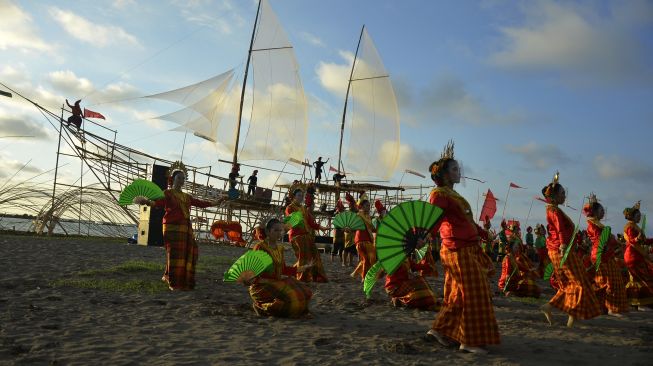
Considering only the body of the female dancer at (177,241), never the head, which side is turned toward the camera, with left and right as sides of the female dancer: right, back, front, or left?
front

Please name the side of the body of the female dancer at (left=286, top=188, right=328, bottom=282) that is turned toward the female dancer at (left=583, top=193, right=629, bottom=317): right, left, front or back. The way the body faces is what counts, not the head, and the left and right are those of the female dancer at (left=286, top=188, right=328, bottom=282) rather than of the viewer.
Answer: left

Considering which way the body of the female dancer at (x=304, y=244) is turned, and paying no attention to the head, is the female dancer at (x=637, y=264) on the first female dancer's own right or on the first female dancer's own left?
on the first female dancer's own left

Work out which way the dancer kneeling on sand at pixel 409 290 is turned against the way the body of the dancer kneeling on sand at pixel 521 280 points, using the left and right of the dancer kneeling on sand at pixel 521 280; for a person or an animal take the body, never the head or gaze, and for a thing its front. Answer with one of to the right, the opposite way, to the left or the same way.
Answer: the same way

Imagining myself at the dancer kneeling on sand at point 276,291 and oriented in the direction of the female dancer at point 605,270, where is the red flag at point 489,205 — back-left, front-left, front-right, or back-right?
front-left

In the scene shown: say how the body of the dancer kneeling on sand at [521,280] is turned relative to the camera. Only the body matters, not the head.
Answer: toward the camera

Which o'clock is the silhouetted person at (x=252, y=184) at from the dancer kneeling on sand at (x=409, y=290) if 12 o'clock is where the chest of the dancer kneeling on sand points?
The silhouetted person is roughly at 2 o'clock from the dancer kneeling on sand.

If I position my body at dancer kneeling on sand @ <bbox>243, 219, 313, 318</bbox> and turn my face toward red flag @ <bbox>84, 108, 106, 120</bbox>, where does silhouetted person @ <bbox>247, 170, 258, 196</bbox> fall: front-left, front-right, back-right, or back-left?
front-right

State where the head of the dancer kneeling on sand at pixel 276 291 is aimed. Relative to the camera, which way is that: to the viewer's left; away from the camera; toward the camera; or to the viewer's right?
toward the camera

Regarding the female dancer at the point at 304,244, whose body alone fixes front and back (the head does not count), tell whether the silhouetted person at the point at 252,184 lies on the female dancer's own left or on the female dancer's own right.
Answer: on the female dancer's own right

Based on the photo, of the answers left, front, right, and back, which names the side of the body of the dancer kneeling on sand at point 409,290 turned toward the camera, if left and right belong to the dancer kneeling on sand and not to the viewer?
left
